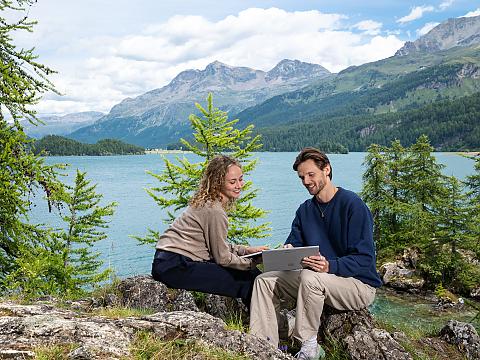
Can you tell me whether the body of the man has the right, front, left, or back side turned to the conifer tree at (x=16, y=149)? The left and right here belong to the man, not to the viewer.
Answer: right

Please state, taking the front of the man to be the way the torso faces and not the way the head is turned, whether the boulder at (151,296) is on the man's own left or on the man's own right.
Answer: on the man's own right

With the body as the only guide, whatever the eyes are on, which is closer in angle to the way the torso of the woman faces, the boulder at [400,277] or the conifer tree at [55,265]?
the boulder

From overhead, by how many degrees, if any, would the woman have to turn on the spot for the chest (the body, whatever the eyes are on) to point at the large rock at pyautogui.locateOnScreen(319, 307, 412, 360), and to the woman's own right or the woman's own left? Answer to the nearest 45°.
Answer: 0° — they already face it

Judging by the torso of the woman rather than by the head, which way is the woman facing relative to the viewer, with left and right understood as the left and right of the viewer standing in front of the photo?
facing to the right of the viewer

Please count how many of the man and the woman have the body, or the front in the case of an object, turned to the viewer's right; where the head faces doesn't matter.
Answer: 1

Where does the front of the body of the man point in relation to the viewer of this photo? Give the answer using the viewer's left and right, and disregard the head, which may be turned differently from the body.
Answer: facing the viewer and to the left of the viewer

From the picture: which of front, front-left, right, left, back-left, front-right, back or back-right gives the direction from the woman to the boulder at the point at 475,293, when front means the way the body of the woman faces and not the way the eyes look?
front-left

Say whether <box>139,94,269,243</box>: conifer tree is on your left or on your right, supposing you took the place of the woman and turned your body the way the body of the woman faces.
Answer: on your left

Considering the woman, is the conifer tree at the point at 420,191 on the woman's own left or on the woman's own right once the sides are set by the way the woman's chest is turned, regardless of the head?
on the woman's own left

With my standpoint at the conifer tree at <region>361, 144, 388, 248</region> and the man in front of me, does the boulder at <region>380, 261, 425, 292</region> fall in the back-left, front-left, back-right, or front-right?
front-left

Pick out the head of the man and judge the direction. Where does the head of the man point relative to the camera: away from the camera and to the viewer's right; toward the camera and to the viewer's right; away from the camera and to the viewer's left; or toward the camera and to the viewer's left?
toward the camera and to the viewer's left
